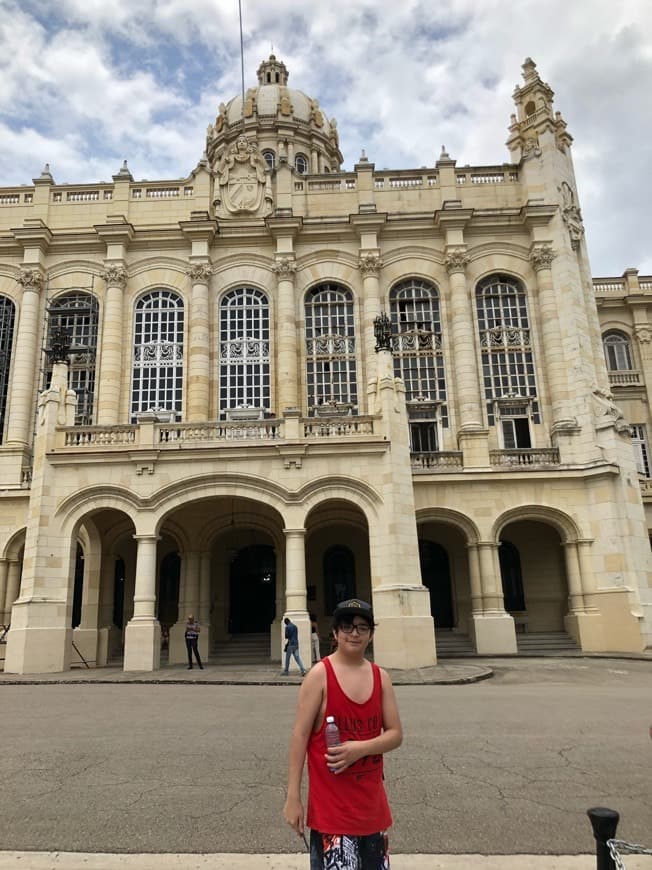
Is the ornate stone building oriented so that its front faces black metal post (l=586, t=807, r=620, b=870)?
yes

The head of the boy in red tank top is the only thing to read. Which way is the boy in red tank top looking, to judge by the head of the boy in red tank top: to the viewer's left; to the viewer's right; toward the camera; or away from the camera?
toward the camera

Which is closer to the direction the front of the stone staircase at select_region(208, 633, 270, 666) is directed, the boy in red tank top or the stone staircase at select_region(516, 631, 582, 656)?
the boy in red tank top

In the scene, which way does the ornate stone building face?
toward the camera

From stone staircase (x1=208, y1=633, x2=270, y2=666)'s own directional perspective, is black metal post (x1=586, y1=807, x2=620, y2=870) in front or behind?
in front

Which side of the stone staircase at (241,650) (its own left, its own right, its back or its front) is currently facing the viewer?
front

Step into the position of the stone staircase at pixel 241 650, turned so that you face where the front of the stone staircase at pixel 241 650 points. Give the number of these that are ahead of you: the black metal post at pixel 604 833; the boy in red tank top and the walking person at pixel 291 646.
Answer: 3

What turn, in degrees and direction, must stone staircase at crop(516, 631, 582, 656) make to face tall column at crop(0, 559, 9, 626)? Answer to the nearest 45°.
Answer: approximately 90° to its right

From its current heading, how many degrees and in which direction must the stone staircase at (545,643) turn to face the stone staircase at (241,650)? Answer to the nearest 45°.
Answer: approximately 90° to its right

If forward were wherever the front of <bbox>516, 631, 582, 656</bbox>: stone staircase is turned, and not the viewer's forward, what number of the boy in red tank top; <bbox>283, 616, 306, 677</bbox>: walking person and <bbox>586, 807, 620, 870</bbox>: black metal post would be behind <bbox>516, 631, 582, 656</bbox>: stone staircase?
0

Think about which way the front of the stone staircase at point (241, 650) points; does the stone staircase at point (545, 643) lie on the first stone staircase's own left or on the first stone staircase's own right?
on the first stone staircase's own left

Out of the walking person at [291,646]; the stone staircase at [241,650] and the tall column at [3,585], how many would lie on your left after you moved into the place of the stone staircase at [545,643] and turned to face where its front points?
0

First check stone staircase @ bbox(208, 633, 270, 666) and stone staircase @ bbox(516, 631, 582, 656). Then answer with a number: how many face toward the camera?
2

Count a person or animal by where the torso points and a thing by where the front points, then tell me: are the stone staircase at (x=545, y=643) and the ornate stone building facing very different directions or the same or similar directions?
same or similar directions

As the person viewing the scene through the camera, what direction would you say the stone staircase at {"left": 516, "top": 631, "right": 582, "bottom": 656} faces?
facing the viewer

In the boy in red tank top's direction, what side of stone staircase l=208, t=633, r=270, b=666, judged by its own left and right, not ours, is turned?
front

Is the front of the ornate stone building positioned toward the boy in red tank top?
yes
